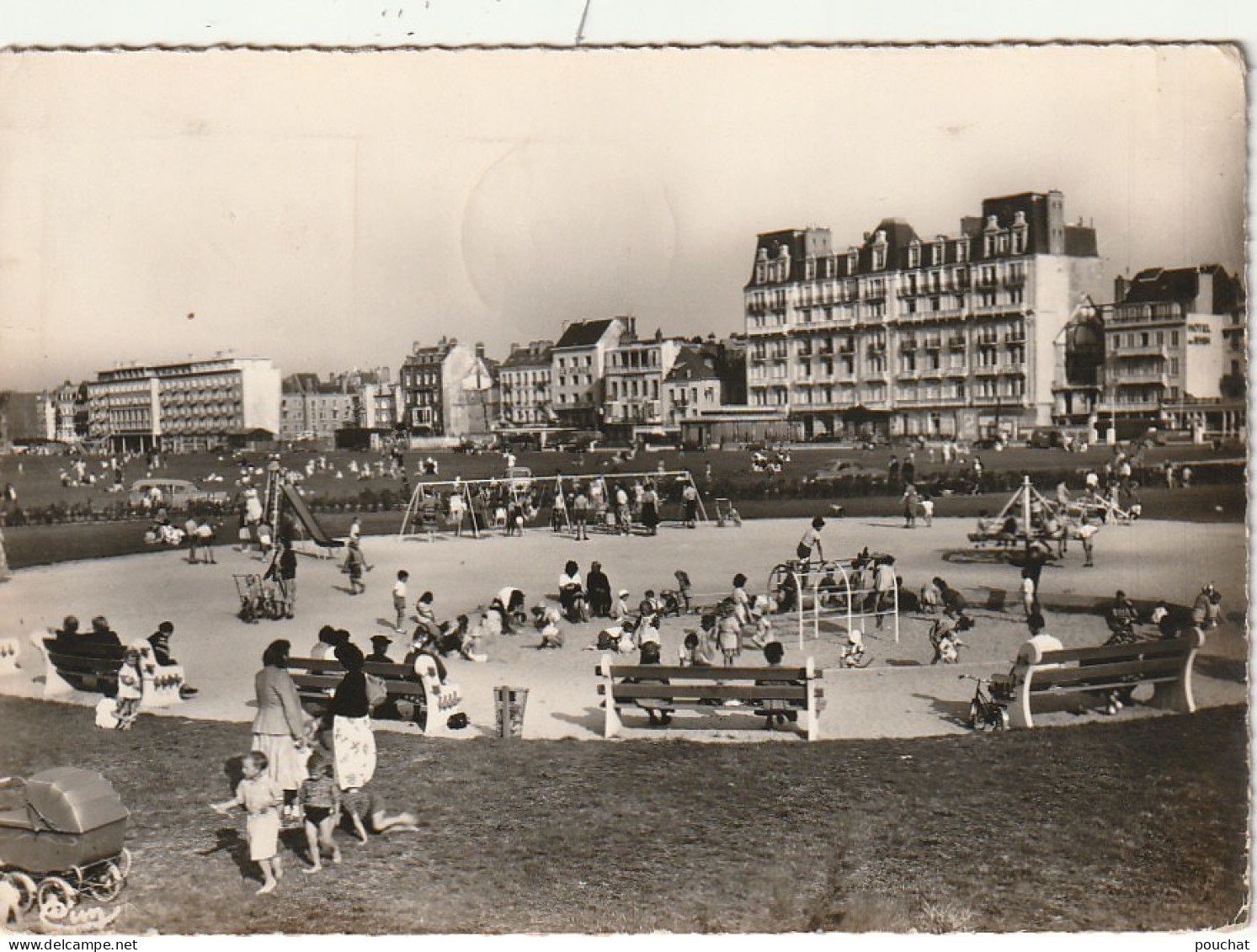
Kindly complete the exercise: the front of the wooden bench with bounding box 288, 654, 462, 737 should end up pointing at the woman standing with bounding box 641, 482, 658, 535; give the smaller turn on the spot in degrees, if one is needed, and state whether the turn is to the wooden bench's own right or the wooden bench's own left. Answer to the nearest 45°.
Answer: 0° — it already faces them

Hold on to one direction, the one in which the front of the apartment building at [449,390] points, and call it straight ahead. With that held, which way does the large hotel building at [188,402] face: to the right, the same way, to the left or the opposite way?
the same way

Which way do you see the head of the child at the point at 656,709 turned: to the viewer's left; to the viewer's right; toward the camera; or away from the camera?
away from the camera

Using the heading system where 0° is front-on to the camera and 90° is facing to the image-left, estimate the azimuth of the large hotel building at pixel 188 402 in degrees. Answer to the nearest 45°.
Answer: approximately 45°

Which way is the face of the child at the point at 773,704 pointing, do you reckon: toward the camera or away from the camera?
away from the camera

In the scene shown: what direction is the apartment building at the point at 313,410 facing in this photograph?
toward the camera

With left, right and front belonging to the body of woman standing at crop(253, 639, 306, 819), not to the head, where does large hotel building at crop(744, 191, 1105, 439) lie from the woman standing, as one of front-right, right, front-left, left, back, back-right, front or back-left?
front-right

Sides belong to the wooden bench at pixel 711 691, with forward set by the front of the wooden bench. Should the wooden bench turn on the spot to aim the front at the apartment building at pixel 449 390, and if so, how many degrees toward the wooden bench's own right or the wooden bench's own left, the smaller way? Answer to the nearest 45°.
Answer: approximately 45° to the wooden bench's own left

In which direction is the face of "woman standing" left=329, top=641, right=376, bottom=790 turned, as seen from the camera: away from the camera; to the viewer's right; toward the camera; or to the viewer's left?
away from the camera

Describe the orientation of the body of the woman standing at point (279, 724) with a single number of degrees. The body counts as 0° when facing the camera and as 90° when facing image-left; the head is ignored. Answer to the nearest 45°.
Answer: approximately 225°

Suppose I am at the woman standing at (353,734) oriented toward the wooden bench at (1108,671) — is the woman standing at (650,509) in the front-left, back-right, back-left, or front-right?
front-left

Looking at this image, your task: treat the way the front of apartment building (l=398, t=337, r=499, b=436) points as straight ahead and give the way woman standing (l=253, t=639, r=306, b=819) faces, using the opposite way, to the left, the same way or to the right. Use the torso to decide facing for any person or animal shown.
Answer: the opposite way

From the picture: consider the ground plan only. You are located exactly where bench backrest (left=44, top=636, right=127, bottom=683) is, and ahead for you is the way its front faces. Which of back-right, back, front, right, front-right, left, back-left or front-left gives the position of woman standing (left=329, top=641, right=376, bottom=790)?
right
